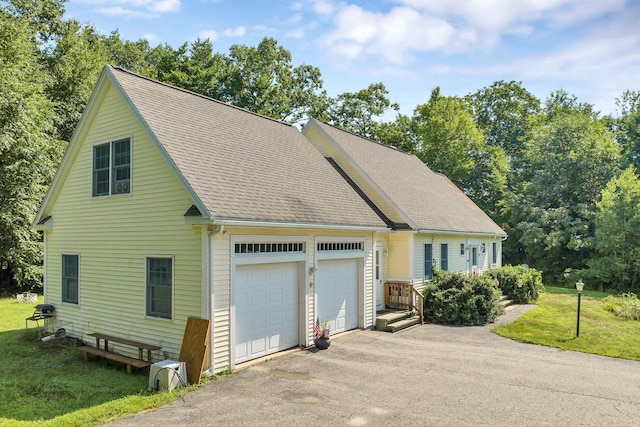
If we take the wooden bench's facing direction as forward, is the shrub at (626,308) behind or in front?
behind

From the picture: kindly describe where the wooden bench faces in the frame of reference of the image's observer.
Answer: facing the viewer and to the left of the viewer

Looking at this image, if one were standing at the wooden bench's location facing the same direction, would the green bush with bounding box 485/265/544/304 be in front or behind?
behind

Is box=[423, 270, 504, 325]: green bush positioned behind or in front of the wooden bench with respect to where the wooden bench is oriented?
behind
